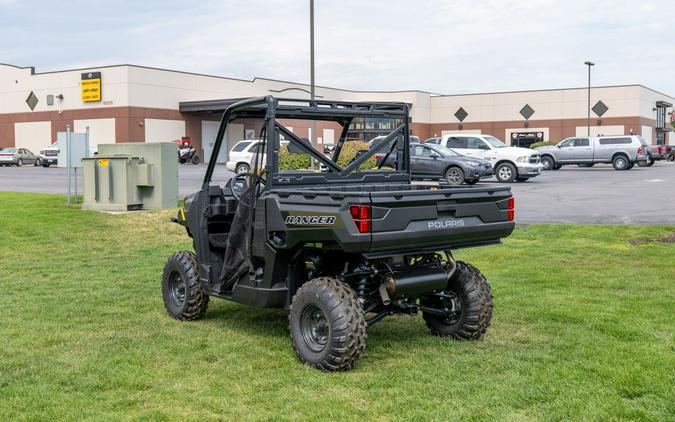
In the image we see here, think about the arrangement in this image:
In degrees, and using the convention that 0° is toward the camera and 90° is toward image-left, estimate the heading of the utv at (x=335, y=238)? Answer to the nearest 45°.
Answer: approximately 135°

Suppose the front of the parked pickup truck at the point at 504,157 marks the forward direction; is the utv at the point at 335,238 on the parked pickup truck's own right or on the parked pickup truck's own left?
on the parked pickup truck's own right

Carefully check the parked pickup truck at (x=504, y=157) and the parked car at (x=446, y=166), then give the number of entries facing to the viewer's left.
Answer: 0

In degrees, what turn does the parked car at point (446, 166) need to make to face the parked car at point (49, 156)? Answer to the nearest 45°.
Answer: approximately 180°

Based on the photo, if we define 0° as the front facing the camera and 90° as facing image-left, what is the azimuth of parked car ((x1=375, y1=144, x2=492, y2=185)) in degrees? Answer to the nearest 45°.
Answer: approximately 315°

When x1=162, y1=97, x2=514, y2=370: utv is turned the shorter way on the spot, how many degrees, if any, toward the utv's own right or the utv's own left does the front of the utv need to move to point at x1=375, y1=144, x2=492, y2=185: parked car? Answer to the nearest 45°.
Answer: approximately 45° to the utv's own right

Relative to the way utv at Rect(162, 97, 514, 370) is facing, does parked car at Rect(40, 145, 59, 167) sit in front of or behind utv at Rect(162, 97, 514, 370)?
in front

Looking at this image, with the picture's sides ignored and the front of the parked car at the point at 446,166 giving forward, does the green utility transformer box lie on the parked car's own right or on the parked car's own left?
on the parked car's own right
